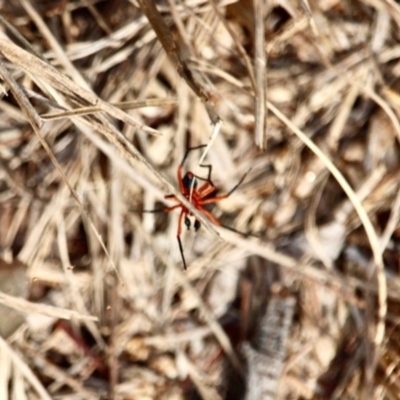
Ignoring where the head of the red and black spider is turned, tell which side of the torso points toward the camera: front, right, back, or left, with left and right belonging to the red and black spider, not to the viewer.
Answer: front
